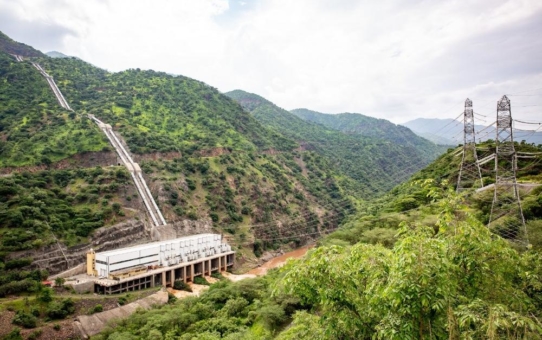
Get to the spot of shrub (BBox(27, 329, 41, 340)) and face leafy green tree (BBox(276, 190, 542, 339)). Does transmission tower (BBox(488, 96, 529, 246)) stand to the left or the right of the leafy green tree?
left

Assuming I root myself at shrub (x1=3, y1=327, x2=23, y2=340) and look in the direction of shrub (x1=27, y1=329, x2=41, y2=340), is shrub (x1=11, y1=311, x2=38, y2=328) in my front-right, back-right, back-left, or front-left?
front-left

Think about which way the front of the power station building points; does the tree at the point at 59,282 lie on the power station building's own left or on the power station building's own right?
on the power station building's own right

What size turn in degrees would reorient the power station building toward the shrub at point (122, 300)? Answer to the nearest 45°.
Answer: approximately 45° to its right

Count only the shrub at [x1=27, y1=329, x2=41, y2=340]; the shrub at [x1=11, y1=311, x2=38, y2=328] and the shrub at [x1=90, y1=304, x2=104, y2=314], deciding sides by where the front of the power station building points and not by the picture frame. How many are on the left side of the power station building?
0

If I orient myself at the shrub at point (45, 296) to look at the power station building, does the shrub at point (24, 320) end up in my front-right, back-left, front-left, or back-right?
back-right

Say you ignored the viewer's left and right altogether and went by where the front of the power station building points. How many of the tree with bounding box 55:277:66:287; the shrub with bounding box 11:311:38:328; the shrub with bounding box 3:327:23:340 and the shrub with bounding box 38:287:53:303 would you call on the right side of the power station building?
4

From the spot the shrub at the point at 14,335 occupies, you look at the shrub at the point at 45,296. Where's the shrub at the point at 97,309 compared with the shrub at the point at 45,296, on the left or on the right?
right

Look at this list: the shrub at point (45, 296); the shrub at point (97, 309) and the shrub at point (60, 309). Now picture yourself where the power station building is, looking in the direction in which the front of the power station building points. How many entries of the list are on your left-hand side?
0

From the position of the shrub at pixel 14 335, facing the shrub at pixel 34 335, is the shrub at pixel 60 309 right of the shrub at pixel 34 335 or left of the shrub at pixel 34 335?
left

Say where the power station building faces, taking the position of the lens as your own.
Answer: facing the viewer and to the right of the viewer

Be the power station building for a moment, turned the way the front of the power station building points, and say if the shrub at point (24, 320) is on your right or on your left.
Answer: on your right

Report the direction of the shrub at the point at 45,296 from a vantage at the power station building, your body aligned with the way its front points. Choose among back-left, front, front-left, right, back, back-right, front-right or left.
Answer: right
